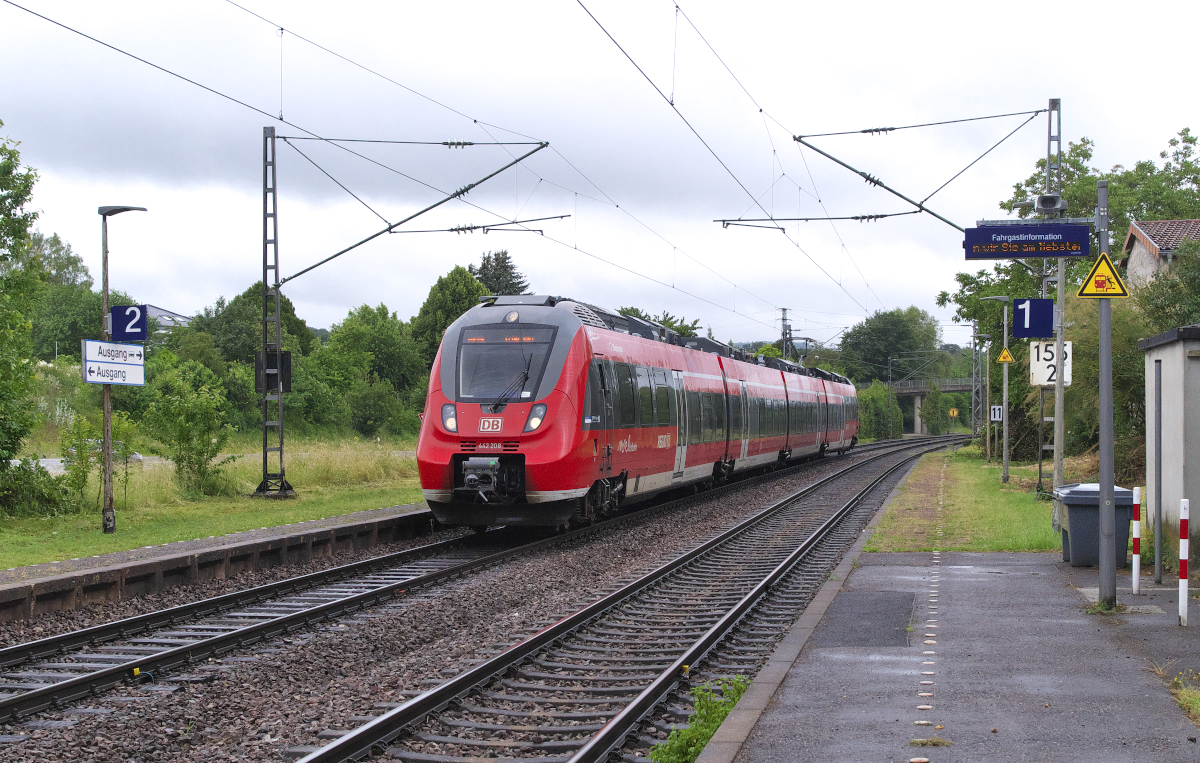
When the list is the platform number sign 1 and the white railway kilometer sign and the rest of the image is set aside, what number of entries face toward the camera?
2

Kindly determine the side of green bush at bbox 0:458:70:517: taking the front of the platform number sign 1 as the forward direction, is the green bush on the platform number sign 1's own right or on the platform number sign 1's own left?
on the platform number sign 1's own right

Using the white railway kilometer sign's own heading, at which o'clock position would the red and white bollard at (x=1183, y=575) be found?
The red and white bollard is roughly at 12 o'clock from the white railway kilometer sign.

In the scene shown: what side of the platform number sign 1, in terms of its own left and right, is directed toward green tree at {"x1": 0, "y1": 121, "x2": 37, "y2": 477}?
right

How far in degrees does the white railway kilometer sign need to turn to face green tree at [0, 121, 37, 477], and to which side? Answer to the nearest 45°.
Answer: approximately 45° to its right

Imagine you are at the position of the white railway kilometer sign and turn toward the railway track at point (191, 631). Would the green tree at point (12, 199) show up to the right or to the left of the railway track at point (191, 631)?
right

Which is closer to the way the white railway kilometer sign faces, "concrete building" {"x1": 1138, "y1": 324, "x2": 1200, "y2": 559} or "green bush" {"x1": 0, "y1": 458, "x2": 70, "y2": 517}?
the concrete building

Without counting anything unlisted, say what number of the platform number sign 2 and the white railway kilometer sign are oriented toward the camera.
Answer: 2
